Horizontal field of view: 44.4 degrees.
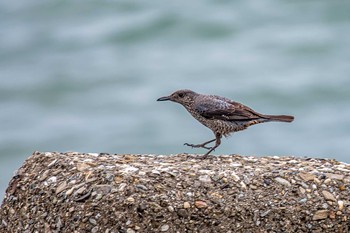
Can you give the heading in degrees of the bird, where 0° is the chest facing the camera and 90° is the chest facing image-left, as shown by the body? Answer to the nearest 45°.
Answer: approximately 90°
